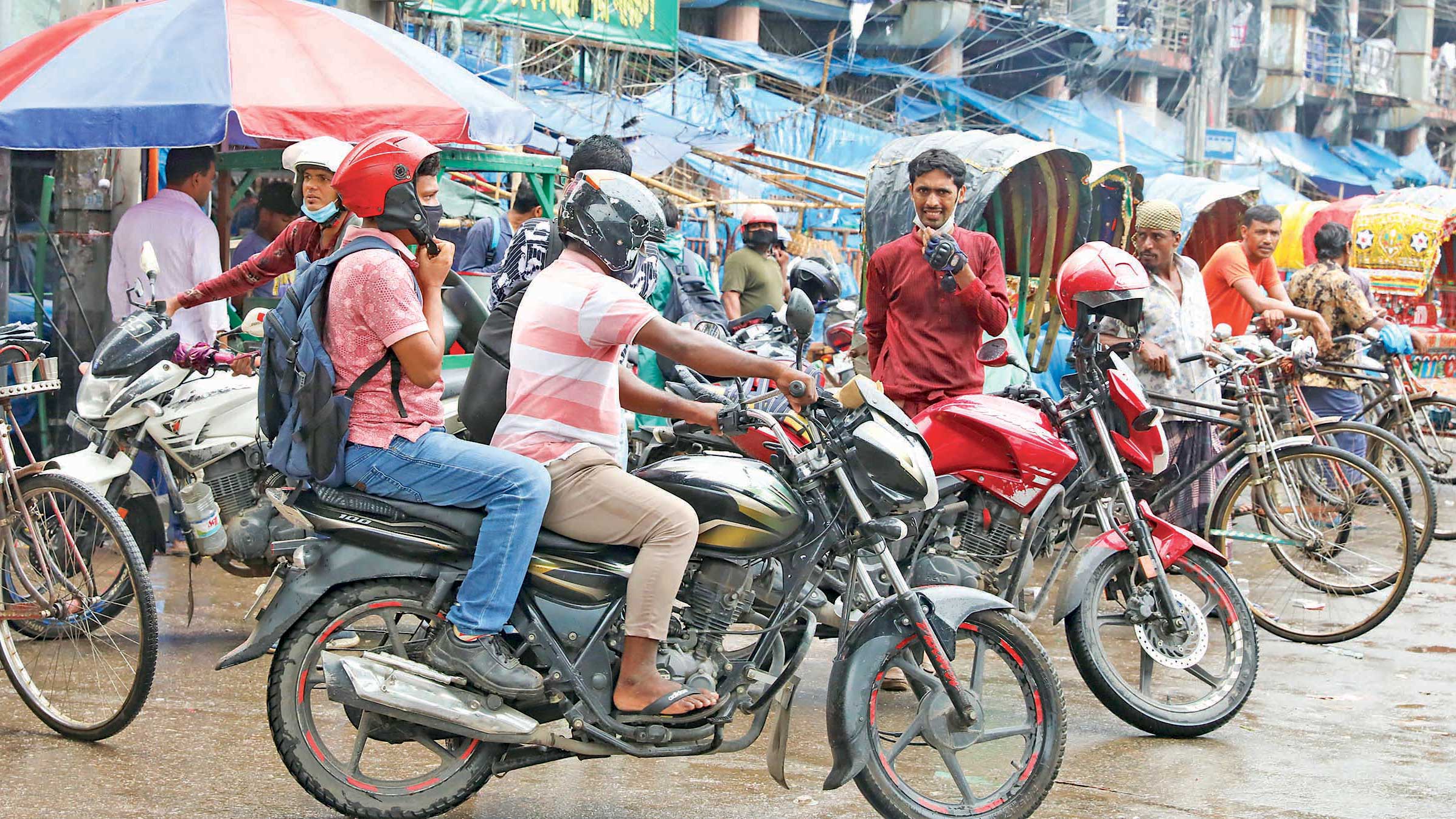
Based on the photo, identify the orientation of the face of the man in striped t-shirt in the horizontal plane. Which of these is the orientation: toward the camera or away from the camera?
away from the camera

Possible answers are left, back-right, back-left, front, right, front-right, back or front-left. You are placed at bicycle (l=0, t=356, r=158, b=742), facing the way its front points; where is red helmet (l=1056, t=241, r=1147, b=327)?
back-right

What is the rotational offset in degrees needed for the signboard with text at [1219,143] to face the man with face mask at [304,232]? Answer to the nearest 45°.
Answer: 0° — it already faces them

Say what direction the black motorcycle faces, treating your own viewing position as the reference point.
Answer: facing to the right of the viewer

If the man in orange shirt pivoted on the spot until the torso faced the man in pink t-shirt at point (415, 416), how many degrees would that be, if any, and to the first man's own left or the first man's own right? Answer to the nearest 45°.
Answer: approximately 45° to the first man's own right

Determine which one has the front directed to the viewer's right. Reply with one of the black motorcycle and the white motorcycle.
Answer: the black motorcycle
